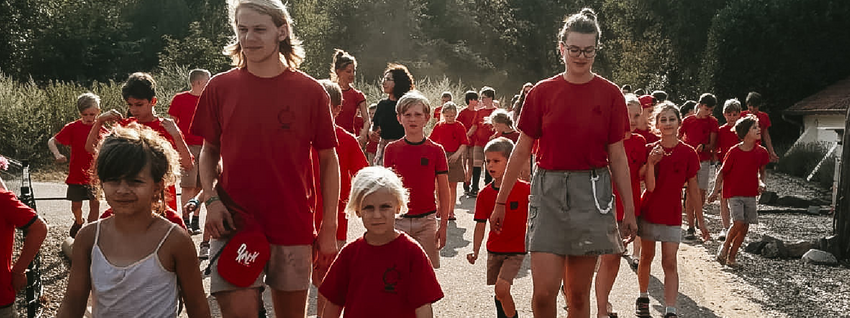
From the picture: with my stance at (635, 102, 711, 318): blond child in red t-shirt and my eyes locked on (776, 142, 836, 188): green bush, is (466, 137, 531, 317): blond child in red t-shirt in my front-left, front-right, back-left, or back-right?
back-left

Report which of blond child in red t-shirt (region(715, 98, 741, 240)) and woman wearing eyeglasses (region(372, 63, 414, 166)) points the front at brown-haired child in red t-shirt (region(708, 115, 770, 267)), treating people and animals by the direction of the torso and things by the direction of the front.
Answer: blond child in red t-shirt (region(715, 98, 741, 240))

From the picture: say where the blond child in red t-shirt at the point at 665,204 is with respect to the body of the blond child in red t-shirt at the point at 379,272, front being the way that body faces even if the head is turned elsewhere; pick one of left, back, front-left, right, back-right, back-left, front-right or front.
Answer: back-left

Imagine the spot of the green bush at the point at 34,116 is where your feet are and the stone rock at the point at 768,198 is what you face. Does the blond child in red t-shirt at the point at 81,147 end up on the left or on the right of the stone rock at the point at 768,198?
right
